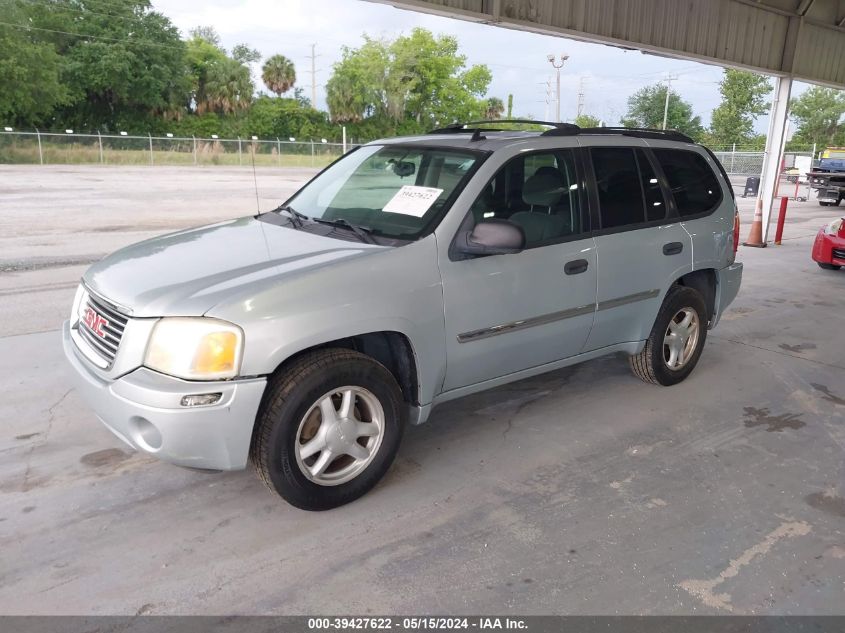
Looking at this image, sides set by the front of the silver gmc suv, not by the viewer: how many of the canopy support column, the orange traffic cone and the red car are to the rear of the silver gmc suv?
3

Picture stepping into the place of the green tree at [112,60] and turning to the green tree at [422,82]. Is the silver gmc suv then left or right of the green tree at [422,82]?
right

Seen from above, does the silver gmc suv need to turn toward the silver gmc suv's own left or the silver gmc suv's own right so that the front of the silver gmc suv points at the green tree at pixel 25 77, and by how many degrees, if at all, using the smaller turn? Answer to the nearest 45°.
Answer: approximately 90° to the silver gmc suv's own right

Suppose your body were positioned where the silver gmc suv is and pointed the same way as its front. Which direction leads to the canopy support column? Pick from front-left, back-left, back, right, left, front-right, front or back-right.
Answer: back

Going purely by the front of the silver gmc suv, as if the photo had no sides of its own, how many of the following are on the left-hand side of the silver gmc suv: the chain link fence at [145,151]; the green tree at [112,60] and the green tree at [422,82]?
0

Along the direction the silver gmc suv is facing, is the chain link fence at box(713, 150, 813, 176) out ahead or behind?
behind

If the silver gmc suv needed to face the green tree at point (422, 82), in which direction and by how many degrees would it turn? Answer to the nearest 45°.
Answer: approximately 135° to its right

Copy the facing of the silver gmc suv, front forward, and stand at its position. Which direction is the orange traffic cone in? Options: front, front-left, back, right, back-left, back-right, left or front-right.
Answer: back

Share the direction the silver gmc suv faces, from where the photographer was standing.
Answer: facing the viewer and to the left of the viewer

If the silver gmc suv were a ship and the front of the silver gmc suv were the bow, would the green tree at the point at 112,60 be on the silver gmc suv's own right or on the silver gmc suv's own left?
on the silver gmc suv's own right
